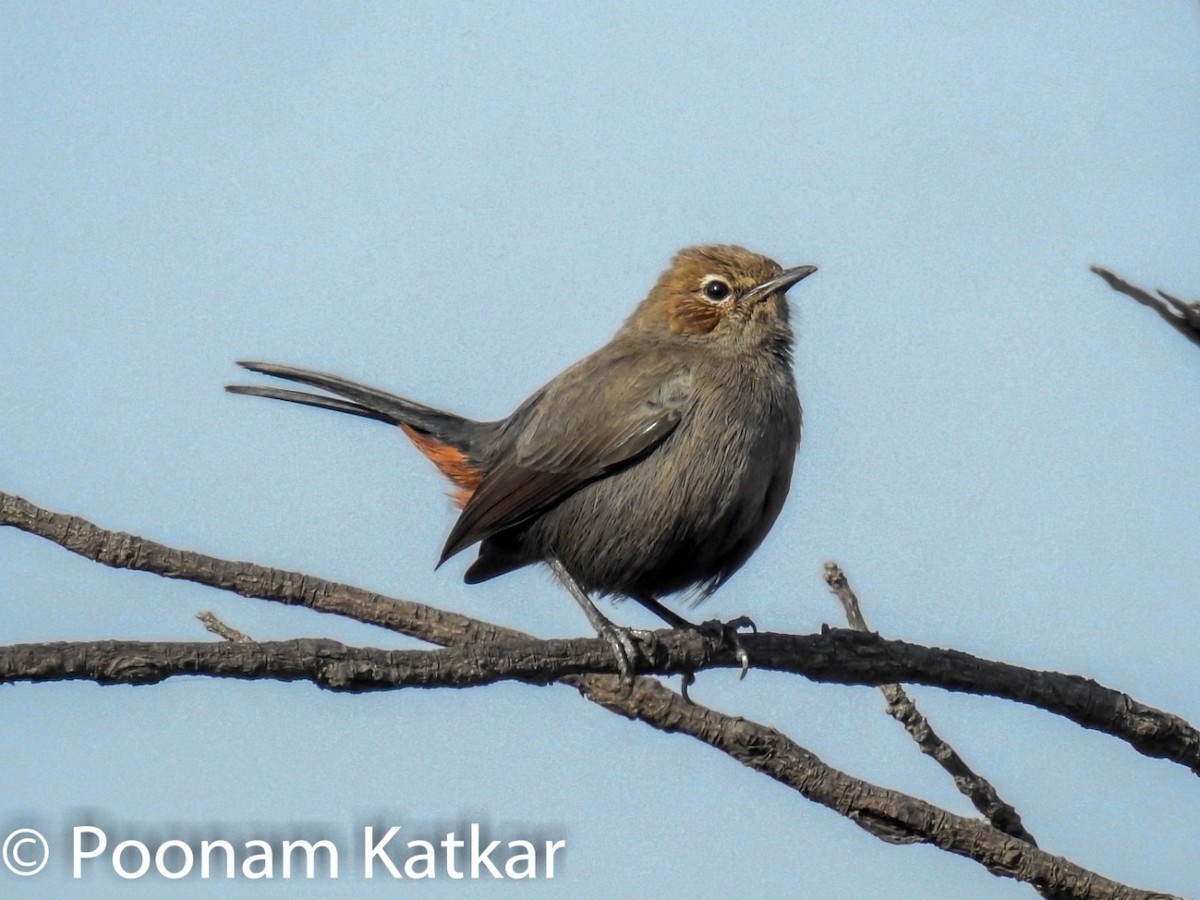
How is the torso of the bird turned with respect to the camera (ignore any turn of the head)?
to the viewer's right
